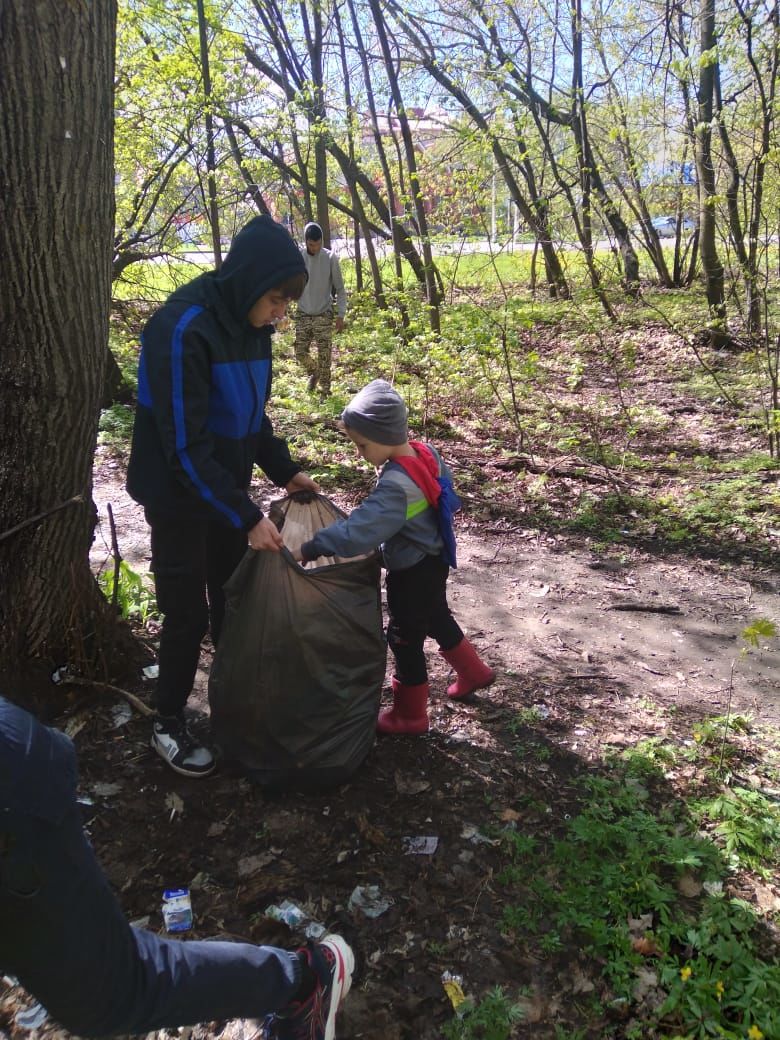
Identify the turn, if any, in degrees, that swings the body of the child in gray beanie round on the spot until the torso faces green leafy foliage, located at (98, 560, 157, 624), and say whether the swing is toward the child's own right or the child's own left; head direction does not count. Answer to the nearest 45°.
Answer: approximately 45° to the child's own right

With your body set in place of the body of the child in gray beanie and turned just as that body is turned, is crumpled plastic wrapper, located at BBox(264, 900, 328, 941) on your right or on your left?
on your left

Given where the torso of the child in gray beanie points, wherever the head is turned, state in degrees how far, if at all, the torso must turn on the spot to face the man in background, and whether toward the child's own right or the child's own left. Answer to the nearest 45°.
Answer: approximately 90° to the child's own right

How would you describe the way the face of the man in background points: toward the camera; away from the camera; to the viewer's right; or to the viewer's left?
toward the camera

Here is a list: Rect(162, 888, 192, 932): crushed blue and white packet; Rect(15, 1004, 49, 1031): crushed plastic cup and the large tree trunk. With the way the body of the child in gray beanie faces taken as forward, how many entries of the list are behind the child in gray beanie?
0

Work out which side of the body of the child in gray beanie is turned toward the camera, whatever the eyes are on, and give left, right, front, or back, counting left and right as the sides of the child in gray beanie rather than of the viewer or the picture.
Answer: left

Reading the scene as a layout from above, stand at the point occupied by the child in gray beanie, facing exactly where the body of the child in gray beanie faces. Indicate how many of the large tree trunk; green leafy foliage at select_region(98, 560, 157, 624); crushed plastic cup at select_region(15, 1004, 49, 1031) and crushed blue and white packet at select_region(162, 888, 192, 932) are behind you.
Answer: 0

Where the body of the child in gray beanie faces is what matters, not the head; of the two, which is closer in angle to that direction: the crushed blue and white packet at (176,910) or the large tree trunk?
the large tree trunk

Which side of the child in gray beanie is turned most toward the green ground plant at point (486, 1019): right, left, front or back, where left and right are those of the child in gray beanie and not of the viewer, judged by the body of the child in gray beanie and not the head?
left

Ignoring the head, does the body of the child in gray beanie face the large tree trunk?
yes

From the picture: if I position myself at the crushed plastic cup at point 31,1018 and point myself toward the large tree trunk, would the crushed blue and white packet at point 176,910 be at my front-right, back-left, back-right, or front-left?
front-right
